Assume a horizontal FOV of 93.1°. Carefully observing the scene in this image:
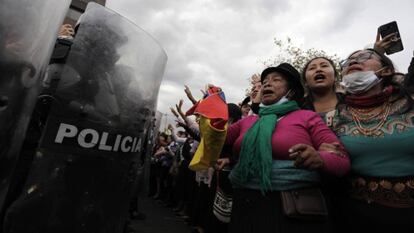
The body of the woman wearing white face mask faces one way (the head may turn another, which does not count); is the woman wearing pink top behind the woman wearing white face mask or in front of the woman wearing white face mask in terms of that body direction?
in front

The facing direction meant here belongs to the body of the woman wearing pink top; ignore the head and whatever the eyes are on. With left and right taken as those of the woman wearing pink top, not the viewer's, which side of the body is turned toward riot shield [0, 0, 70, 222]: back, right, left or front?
front

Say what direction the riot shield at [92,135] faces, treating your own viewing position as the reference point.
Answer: facing the viewer and to the right of the viewer

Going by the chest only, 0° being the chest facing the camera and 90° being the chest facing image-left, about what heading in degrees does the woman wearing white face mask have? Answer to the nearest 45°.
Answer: approximately 45°

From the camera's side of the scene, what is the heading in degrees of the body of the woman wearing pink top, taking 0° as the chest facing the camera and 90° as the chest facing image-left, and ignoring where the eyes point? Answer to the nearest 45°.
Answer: approximately 45°

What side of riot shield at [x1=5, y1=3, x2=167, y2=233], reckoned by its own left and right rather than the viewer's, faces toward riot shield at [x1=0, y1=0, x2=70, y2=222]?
right

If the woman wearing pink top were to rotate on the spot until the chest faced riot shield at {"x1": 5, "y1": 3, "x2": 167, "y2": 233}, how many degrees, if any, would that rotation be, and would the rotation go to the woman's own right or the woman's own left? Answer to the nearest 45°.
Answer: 0° — they already face it

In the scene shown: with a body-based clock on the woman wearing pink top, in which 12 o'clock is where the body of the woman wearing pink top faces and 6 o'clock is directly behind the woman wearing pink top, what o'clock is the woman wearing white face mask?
The woman wearing white face mask is roughly at 9 o'clock from the woman wearing pink top.

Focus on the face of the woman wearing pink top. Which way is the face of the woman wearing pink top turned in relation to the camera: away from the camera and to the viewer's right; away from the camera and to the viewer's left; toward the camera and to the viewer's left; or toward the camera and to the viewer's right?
toward the camera and to the viewer's left

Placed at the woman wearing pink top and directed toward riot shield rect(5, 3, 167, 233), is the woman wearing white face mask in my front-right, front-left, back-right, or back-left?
back-left

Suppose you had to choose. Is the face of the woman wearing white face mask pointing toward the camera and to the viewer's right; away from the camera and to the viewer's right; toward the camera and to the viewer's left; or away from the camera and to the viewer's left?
toward the camera and to the viewer's left

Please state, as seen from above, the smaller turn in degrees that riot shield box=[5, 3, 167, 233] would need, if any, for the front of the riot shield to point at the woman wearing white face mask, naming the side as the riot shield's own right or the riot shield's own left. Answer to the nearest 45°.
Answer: approximately 45° to the riot shield's own left

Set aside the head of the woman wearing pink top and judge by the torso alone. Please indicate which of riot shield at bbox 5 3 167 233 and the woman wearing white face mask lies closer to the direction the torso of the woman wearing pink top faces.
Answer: the riot shield

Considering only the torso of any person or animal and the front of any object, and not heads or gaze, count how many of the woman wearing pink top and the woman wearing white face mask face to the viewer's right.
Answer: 0
